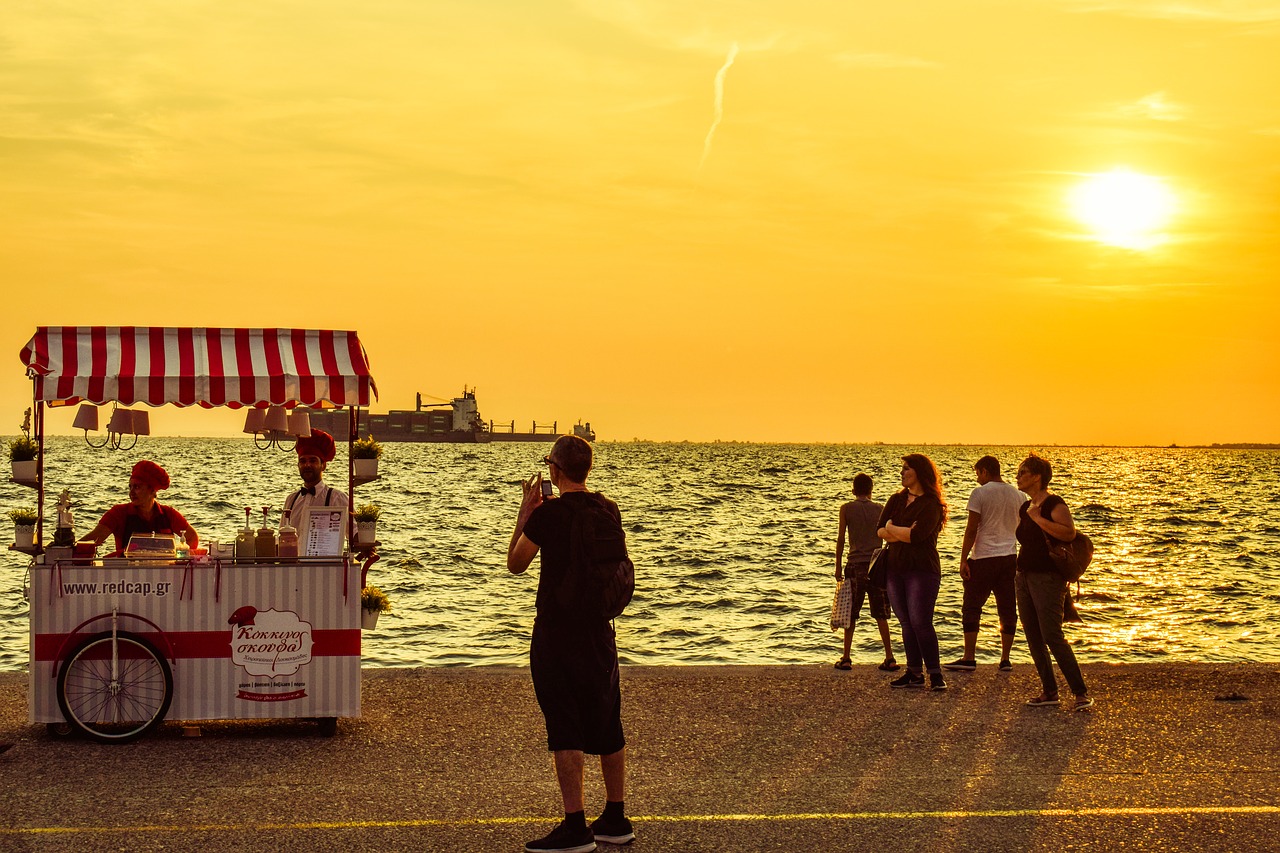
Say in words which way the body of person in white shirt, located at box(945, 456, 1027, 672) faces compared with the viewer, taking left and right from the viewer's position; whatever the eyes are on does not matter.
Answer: facing away from the viewer and to the left of the viewer

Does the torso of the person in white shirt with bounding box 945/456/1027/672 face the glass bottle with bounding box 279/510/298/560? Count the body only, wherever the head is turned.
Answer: no

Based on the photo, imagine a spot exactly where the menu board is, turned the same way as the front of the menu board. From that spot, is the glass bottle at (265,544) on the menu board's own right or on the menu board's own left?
on the menu board's own right

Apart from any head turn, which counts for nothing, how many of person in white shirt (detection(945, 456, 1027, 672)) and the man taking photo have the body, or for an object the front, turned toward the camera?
0

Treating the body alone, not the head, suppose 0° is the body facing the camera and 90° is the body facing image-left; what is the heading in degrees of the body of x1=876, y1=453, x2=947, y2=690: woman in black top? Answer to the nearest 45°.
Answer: approximately 45°

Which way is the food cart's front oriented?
toward the camera

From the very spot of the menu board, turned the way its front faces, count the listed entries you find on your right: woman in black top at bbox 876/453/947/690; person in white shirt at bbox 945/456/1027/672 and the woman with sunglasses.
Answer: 0

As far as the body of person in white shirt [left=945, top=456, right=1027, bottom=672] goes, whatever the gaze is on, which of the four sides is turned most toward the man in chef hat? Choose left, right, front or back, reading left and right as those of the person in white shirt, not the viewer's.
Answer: left

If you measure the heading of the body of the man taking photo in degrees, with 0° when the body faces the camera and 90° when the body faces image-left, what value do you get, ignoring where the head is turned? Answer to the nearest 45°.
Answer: approximately 135°

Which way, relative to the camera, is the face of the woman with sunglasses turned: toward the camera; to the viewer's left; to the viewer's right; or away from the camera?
to the viewer's left

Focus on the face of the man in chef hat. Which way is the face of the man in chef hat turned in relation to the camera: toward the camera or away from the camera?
toward the camera

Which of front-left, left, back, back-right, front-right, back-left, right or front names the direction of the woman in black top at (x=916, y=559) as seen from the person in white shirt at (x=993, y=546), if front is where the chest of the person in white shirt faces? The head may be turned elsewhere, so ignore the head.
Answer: left

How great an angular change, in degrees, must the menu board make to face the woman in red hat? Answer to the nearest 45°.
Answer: approximately 90° to its right

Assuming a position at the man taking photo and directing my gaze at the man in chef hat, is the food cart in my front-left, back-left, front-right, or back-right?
front-left

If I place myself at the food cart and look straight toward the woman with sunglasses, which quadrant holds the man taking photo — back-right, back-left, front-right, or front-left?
front-right

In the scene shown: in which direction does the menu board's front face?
toward the camera
